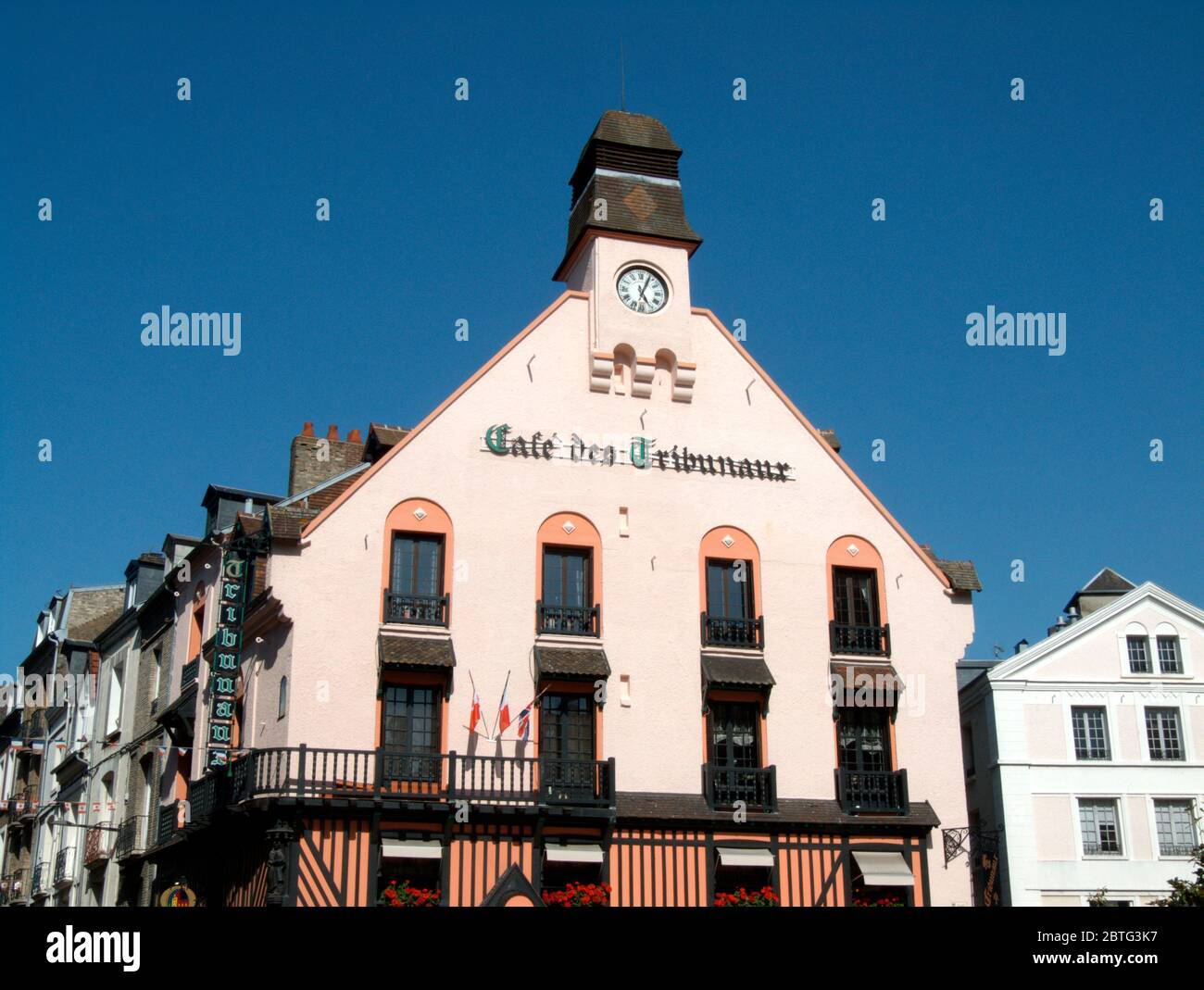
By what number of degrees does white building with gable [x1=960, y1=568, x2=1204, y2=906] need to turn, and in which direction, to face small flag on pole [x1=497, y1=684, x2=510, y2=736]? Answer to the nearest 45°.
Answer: approximately 45° to its right

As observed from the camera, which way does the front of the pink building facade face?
facing the viewer

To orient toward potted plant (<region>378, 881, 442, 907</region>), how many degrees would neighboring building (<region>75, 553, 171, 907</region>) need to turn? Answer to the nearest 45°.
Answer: approximately 45° to its left

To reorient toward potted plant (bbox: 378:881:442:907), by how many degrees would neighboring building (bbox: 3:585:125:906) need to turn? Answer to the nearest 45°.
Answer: approximately 45° to its left

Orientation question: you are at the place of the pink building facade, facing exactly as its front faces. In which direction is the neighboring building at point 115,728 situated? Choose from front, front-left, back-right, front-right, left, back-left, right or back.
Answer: back-right

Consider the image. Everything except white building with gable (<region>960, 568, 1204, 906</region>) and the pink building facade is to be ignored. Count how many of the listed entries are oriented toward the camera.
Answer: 2

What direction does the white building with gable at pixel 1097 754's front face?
toward the camera

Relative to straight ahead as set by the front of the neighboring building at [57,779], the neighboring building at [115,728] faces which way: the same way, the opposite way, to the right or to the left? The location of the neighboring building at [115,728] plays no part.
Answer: the same way

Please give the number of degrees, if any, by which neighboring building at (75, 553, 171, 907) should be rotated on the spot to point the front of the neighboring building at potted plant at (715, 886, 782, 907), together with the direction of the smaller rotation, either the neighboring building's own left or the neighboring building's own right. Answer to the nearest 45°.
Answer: approximately 90° to the neighboring building's own left
